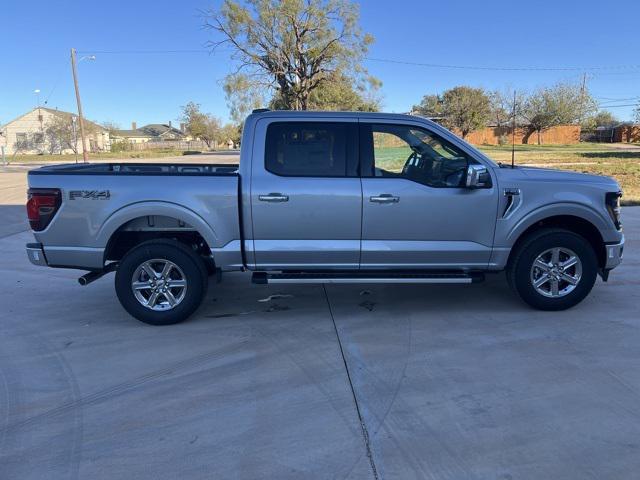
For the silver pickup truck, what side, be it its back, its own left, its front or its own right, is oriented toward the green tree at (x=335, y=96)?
left

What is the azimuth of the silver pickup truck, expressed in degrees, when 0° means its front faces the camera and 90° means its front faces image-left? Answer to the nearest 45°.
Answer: approximately 270°
